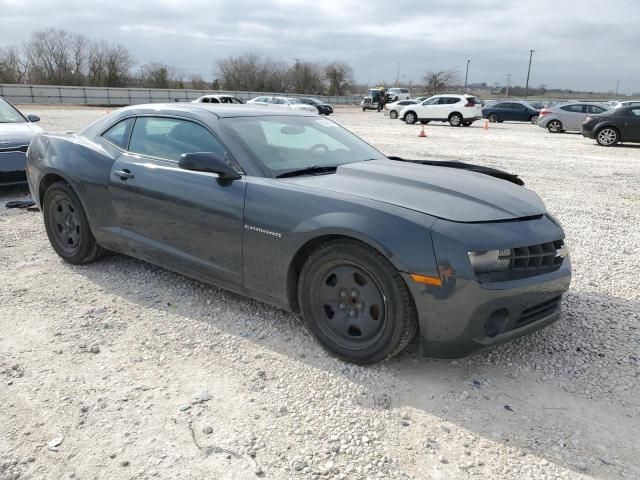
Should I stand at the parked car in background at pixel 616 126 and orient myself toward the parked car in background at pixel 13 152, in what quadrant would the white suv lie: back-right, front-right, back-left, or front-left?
back-right

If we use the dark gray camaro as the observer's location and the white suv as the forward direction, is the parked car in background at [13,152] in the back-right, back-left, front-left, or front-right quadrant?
front-left

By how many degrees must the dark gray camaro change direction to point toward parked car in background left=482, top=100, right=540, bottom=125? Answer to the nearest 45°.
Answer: approximately 90° to its left

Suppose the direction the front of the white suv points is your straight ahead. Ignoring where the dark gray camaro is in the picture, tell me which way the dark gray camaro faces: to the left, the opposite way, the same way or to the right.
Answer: the opposite way

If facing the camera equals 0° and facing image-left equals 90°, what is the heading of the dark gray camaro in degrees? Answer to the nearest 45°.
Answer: approximately 315°

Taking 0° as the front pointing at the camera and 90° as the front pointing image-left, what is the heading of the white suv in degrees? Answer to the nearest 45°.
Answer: approximately 135°

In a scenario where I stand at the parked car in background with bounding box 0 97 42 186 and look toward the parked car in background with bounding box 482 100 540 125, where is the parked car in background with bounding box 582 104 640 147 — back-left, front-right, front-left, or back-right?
front-right

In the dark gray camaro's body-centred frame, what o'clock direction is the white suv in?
The white suv is roughly at 8 o'clock from the dark gray camaro.

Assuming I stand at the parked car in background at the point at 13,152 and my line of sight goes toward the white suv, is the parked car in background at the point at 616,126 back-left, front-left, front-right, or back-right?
front-right

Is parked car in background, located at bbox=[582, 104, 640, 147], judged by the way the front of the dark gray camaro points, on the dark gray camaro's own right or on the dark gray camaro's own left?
on the dark gray camaro's own left

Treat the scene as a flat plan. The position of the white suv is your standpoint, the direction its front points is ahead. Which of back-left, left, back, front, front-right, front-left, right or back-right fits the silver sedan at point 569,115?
back

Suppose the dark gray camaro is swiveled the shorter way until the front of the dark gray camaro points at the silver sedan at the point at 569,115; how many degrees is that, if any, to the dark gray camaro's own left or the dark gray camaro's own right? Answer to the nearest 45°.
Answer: approximately 90° to the dark gray camaro's own left
